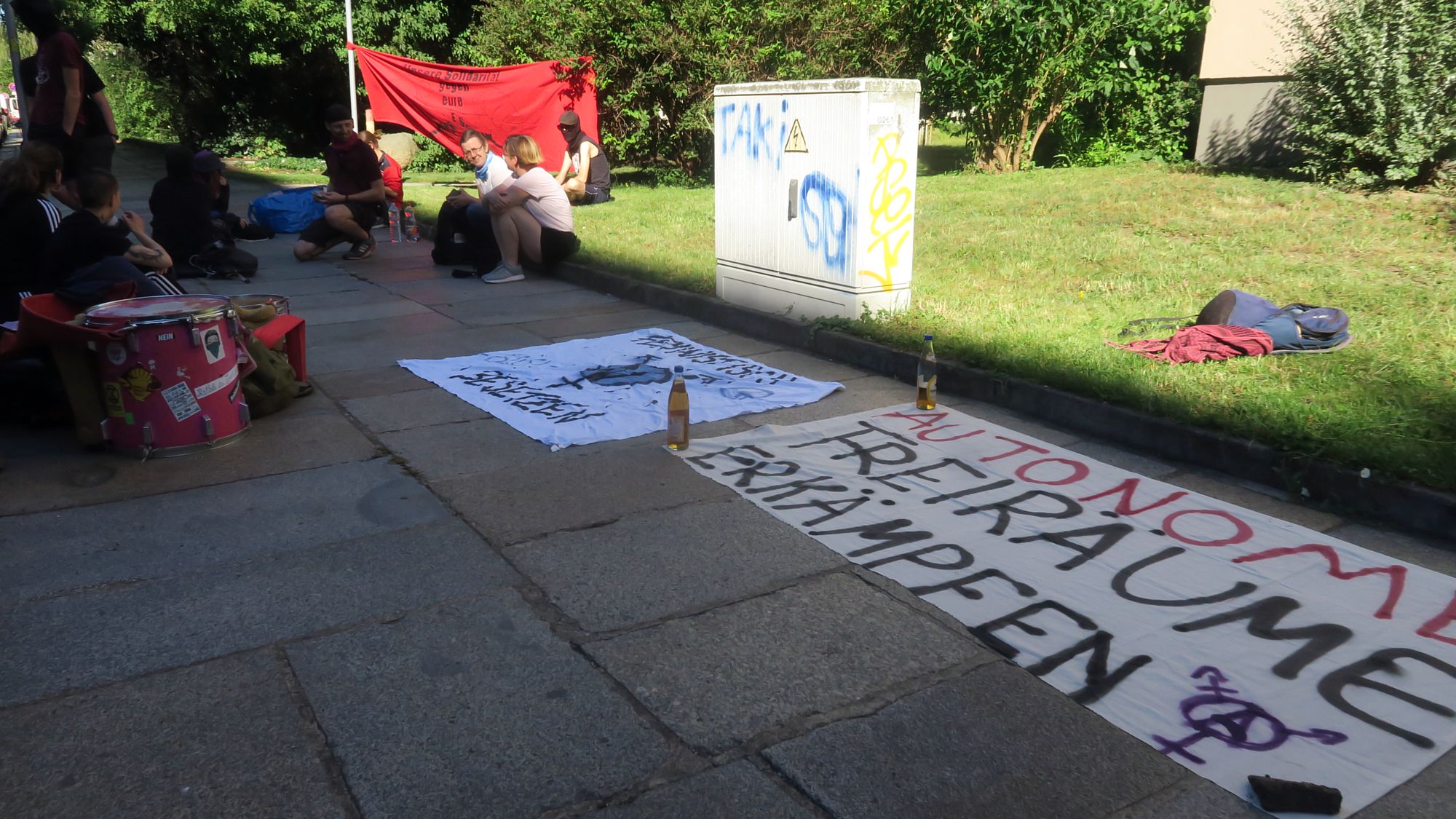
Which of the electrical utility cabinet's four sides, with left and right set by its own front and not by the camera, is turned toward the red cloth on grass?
left

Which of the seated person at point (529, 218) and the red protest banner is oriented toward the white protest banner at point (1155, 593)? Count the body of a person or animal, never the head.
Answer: the red protest banner

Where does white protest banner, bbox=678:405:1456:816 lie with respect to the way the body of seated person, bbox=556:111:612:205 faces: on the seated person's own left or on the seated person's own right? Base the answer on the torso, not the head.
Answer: on the seated person's own left

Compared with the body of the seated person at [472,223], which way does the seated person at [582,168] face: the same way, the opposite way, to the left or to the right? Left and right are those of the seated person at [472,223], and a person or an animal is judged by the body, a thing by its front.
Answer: the same way

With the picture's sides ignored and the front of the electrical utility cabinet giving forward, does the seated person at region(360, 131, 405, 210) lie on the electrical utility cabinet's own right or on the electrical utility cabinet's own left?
on the electrical utility cabinet's own right

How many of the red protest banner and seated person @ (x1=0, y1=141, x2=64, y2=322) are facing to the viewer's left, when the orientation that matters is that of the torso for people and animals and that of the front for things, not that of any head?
0

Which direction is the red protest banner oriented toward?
toward the camera

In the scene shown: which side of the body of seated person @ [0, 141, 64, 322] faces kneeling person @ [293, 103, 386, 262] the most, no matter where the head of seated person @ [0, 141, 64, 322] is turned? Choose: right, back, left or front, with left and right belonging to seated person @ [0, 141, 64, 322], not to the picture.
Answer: front

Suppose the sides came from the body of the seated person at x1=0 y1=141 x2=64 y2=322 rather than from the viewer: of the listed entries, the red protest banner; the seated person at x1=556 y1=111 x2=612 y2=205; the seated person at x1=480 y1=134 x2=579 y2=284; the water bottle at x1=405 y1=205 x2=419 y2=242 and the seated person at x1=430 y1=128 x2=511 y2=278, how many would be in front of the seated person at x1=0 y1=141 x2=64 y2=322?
5

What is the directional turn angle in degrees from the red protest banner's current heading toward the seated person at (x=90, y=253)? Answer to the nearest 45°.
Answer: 0° — it already faces them

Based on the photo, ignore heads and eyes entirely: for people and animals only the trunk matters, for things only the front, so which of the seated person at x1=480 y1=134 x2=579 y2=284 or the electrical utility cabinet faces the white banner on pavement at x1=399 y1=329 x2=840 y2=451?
the electrical utility cabinet

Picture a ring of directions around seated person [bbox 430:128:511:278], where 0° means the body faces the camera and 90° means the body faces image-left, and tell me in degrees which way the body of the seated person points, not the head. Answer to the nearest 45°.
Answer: approximately 45°

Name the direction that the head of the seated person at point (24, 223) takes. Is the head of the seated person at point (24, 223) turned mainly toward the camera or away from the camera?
away from the camera

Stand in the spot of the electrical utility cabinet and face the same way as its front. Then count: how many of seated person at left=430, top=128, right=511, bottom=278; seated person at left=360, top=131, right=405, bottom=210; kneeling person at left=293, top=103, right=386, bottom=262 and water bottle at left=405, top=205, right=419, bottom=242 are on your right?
4

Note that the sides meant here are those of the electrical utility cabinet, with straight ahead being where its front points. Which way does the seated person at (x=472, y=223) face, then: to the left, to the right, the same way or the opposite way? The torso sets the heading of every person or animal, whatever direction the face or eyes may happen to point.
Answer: the same way

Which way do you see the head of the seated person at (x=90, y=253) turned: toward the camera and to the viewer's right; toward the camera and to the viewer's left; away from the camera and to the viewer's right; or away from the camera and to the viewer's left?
away from the camera and to the viewer's right

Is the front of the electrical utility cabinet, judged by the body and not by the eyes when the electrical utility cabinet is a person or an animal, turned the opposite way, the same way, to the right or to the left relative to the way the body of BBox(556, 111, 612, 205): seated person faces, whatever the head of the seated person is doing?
the same way

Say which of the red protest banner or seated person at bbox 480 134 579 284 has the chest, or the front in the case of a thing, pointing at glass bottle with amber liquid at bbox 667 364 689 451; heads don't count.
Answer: the red protest banner

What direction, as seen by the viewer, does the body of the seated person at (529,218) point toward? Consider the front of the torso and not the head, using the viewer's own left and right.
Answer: facing to the left of the viewer

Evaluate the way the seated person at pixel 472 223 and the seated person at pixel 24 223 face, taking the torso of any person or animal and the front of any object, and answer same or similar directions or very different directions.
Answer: very different directions
